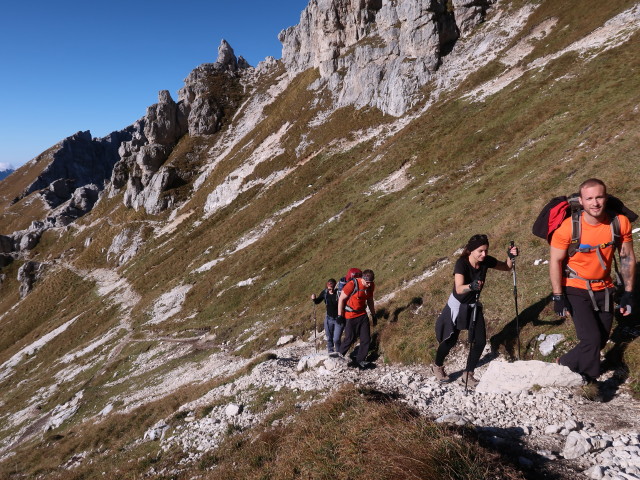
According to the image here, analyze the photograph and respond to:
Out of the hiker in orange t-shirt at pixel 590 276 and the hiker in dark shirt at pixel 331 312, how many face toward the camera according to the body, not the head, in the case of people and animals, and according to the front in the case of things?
2

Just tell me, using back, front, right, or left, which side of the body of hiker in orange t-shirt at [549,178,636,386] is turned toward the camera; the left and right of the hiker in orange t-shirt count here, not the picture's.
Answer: front

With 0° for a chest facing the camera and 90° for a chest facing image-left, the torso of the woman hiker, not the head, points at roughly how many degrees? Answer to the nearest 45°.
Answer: approximately 315°

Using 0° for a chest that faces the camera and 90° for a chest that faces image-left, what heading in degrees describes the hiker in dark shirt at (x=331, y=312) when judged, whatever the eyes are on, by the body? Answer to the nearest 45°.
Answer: approximately 0°

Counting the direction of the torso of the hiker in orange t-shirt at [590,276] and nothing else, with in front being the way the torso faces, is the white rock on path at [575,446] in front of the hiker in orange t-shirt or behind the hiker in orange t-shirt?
in front

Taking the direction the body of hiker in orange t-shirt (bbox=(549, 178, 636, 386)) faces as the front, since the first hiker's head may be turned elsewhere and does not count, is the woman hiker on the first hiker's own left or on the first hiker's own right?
on the first hiker's own right

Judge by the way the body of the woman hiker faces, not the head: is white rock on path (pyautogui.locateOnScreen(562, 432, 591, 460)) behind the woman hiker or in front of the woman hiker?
in front

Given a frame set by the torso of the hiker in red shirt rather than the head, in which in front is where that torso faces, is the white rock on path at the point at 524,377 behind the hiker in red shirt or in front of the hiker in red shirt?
in front

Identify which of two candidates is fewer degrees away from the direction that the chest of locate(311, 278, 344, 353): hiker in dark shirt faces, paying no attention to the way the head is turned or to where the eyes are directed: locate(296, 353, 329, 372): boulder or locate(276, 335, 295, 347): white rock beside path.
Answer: the boulder

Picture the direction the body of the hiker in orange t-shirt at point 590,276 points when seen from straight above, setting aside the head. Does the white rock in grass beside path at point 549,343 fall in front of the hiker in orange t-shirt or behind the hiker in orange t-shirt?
behind

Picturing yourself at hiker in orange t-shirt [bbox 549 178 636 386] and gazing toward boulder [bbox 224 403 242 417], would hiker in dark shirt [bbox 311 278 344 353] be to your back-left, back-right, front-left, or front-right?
front-right

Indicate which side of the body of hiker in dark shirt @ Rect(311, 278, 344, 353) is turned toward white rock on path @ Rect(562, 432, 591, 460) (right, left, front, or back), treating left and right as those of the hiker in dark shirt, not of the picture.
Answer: front
